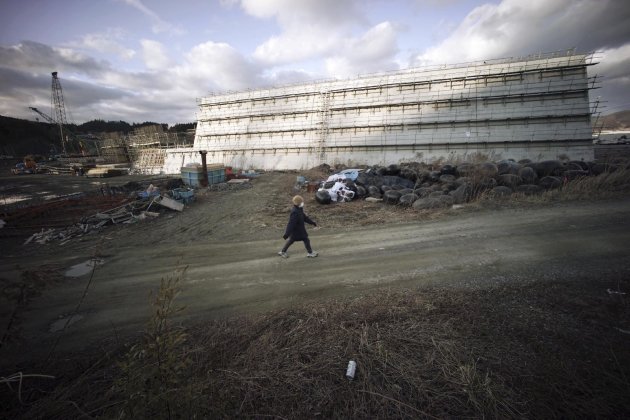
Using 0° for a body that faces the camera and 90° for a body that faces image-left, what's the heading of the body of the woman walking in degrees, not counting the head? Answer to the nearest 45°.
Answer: approximately 270°

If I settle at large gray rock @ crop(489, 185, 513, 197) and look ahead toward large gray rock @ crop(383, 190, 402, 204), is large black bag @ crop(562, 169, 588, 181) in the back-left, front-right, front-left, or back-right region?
back-right

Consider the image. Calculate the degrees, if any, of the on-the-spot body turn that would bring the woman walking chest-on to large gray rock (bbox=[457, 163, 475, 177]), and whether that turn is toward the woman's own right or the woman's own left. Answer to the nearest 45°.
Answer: approximately 45° to the woman's own left

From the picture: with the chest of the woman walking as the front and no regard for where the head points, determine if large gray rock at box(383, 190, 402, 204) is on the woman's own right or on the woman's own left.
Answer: on the woman's own left
